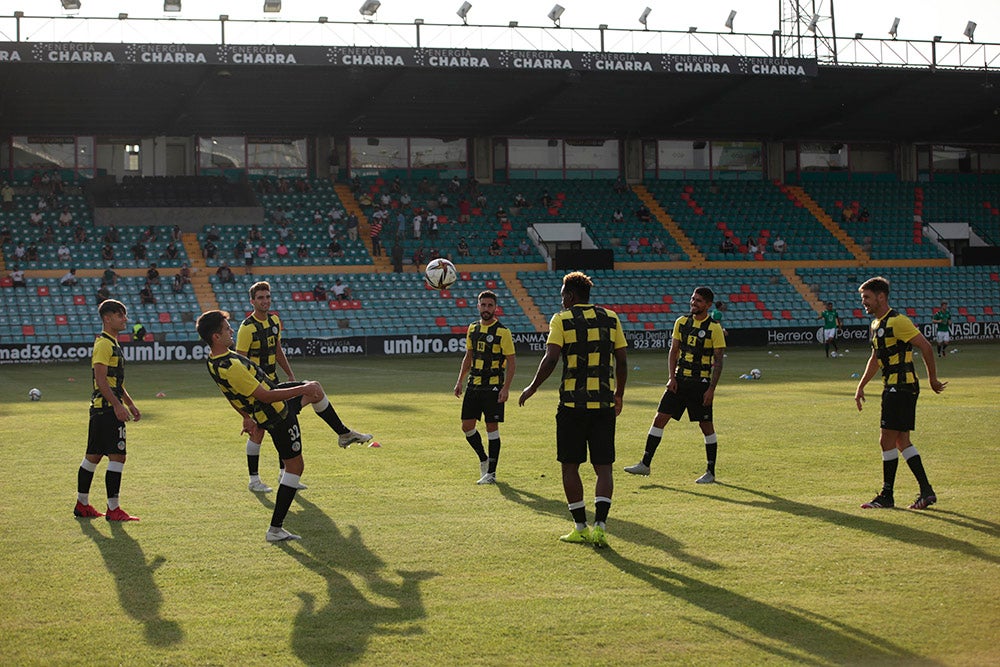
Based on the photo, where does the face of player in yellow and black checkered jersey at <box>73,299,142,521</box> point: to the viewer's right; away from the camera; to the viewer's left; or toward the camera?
to the viewer's right

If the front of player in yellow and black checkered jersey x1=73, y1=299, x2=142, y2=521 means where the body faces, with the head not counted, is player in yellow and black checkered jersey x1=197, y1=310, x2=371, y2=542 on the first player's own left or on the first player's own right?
on the first player's own right

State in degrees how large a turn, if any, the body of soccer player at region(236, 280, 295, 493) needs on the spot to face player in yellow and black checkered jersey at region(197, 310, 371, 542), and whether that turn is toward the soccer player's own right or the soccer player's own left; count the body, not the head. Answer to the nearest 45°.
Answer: approximately 45° to the soccer player's own right

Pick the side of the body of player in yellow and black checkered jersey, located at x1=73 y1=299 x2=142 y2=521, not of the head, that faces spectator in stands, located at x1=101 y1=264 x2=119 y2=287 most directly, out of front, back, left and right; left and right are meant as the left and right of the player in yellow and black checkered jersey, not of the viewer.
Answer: left

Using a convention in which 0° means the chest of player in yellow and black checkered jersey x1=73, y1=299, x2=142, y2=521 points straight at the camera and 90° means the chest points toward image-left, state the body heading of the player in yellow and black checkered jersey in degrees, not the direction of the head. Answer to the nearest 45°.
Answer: approximately 270°

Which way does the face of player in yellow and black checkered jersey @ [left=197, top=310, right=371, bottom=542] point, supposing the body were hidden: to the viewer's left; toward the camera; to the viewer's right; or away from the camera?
to the viewer's right
